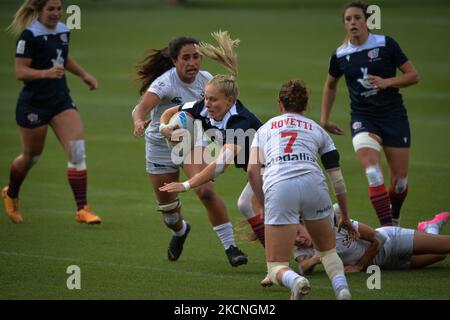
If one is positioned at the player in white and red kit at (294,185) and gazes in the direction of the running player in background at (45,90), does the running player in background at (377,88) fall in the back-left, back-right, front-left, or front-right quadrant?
front-right

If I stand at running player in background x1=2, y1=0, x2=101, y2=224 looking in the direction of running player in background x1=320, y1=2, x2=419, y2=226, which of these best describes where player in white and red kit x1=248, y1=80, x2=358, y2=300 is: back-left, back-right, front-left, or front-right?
front-right

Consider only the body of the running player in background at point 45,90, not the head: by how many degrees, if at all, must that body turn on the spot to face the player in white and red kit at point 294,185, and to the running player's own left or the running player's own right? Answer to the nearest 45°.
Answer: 0° — they already face them

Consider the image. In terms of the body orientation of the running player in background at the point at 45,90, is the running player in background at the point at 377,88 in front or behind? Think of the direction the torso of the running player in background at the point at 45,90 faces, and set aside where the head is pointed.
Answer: in front

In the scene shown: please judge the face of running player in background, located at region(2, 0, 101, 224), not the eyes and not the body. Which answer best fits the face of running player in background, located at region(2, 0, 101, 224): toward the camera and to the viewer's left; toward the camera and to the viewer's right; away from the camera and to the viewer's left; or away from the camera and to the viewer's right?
toward the camera and to the viewer's right

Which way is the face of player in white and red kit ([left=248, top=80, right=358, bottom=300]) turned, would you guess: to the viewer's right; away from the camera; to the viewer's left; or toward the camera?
away from the camera

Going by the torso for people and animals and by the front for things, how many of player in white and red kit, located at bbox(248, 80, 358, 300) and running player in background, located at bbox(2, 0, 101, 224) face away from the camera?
1

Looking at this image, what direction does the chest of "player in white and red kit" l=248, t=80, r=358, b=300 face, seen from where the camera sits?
away from the camera

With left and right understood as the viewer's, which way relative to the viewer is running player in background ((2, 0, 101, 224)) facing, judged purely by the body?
facing the viewer and to the right of the viewer

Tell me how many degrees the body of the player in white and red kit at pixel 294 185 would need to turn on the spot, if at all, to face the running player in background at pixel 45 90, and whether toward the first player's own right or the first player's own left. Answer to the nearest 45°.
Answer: approximately 45° to the first player's own left

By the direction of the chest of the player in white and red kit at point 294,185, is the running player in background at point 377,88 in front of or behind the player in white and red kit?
in front
